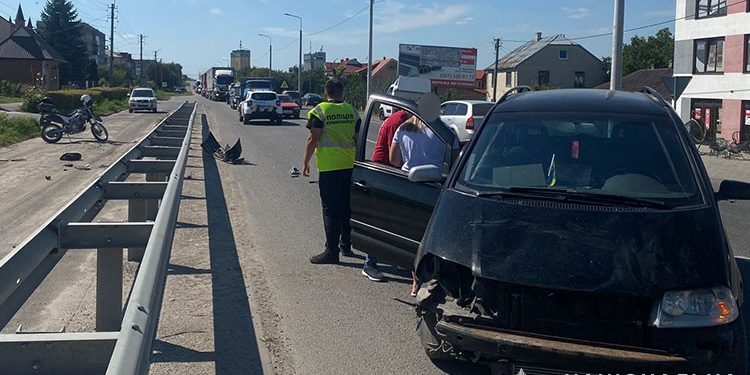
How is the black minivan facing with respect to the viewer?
toward the camera

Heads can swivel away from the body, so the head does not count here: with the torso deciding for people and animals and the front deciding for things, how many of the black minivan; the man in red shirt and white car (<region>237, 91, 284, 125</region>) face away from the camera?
1

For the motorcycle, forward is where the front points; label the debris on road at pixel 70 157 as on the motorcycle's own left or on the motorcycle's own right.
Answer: on the motorcycle's own right

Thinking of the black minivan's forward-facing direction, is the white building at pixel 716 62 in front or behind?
behind

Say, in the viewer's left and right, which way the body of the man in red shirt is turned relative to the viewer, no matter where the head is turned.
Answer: facing to the right of the viewer

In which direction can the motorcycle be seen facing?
to the viewer's right

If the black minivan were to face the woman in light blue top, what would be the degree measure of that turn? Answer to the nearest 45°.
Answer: approximately 135° to its right

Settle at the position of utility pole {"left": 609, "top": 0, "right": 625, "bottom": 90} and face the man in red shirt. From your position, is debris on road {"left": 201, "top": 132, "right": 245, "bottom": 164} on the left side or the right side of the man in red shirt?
right

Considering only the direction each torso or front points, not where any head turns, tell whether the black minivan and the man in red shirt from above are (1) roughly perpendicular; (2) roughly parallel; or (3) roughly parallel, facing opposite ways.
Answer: roughly perpendicular
